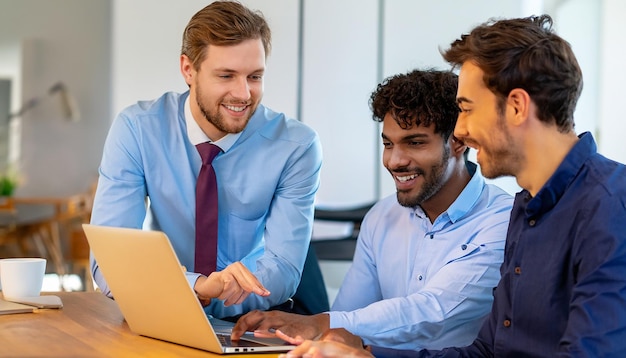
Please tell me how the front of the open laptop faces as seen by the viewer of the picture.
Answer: facing away from the viewer and to the right of the viewer

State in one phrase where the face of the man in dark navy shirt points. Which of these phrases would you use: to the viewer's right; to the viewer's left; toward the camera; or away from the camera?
to the viewer's left

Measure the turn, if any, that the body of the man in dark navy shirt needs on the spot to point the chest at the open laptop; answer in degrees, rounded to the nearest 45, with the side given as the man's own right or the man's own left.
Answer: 0° — they already face it

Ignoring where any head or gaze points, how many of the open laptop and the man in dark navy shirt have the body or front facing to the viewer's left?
1

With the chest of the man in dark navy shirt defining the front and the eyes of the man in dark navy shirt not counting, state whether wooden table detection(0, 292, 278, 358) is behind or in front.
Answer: in front

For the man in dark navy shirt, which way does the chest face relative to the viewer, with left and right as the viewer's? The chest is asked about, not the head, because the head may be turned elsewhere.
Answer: facing to the left of the viewer

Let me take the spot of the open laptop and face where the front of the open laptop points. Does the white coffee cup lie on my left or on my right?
on my left
